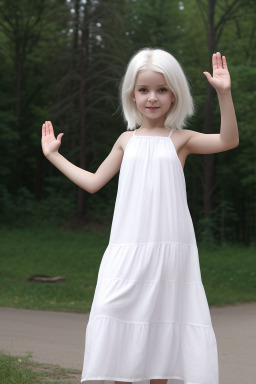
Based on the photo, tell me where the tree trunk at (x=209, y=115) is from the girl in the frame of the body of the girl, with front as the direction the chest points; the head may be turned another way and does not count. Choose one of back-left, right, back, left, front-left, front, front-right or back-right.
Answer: back

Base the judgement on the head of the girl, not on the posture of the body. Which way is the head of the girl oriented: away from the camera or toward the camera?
toward the camera

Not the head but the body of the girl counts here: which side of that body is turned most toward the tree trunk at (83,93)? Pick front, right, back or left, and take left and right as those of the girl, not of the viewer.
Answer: back

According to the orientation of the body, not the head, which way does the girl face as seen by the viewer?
toward the camera
